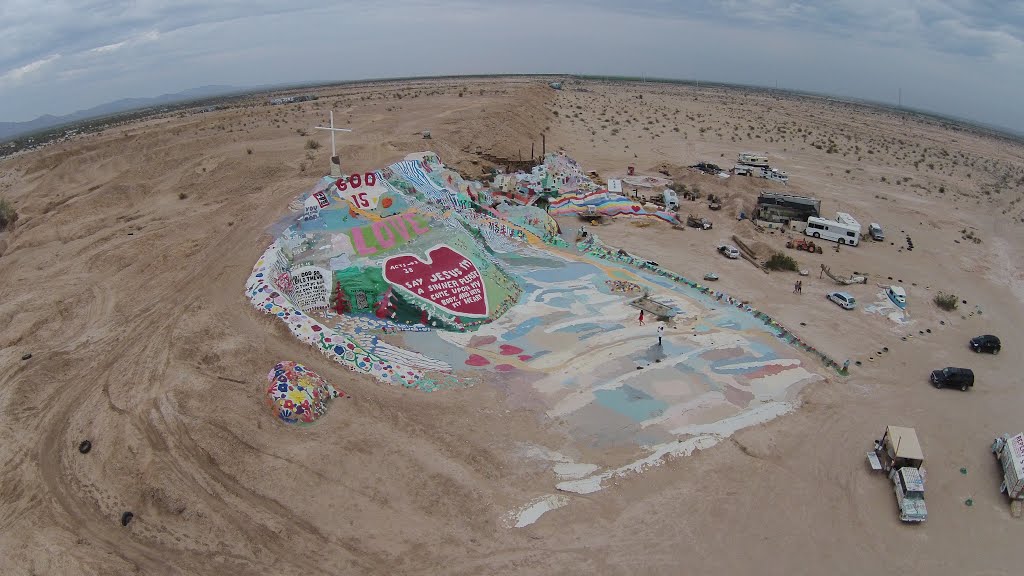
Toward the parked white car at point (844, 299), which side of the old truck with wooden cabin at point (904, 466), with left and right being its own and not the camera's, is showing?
back

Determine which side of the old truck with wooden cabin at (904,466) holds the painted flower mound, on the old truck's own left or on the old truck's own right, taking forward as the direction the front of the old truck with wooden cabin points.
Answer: on the old truck's own right

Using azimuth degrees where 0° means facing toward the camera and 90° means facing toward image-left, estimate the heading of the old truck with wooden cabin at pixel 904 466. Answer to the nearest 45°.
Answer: approximately 0°

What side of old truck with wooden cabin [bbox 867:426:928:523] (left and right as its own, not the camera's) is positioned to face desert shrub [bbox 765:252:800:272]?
back

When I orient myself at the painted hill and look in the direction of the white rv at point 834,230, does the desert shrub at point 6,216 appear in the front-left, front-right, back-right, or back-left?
back-left

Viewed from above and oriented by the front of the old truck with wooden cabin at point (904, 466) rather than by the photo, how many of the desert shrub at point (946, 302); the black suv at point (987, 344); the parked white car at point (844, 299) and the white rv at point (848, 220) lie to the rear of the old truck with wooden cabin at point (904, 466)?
4

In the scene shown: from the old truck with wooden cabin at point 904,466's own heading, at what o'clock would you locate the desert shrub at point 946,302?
The desert shrub is roughly at 6 o'clock from the old truck with wooden cabin.

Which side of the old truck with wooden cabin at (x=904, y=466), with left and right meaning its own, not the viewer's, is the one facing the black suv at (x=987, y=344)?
back

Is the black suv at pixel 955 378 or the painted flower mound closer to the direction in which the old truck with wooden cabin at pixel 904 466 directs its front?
the painted flower mound

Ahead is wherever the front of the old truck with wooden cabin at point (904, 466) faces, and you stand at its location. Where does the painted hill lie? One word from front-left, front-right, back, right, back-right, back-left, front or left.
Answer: right
